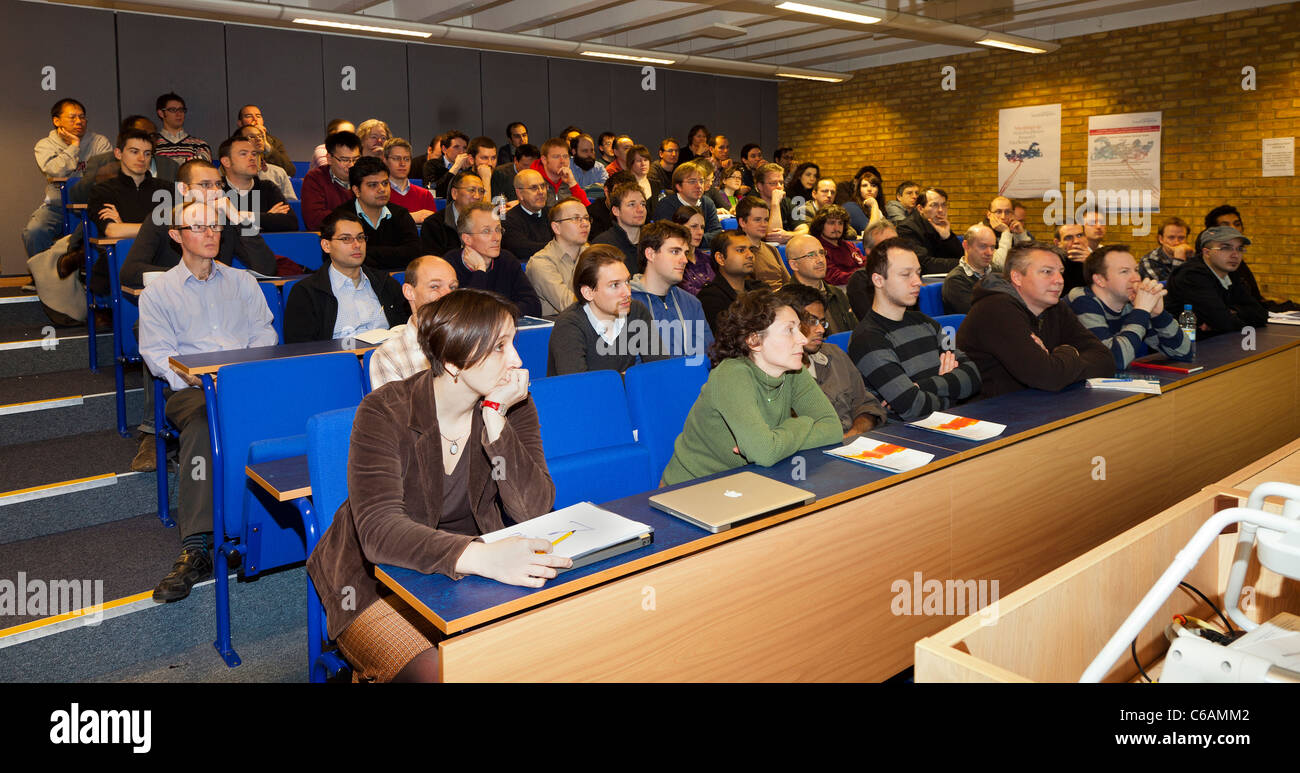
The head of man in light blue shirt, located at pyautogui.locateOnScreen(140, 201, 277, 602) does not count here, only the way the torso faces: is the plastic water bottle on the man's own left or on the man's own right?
on the man's own left

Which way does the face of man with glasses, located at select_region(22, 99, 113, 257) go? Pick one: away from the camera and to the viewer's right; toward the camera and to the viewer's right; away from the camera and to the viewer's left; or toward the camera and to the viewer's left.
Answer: toward the camera and to the viewer's right

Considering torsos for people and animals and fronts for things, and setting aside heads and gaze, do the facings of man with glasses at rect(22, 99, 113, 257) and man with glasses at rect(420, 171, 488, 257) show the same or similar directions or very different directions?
same or similar directions

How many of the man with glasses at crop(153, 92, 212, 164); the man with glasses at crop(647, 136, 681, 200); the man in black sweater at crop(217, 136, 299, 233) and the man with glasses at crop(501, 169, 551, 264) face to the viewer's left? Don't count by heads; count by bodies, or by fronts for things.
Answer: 0

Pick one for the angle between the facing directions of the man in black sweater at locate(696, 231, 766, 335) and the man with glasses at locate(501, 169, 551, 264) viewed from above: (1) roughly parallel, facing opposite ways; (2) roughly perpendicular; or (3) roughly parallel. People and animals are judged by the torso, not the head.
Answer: roughly parallel

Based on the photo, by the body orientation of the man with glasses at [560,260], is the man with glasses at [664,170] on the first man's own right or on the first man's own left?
on the first man's own left

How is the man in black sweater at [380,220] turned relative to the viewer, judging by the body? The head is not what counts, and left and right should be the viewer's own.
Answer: facing the viewer and to the right of the viewer

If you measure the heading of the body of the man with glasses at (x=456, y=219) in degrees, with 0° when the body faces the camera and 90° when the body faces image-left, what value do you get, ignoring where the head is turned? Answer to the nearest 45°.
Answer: approximately 315°

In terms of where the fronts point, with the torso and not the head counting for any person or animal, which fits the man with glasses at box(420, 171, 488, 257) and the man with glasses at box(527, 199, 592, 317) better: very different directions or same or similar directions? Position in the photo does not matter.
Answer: same or similar directions

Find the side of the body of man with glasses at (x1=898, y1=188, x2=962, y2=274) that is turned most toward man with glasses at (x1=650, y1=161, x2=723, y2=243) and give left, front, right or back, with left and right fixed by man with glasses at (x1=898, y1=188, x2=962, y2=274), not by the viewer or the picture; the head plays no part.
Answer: right

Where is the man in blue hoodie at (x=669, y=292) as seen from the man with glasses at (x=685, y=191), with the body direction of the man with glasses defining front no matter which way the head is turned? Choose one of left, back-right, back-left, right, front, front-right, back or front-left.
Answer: front-right

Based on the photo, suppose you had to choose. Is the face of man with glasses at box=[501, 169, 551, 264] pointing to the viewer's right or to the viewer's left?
to the viewer's right

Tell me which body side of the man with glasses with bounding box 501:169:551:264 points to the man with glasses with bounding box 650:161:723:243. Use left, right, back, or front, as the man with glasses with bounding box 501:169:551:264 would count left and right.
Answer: left

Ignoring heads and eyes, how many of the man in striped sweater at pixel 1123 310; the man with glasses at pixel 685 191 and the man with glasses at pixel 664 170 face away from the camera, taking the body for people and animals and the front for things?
0

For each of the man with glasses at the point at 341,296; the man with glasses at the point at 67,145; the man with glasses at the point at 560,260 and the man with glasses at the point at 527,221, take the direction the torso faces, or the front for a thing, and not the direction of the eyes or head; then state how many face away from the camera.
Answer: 0

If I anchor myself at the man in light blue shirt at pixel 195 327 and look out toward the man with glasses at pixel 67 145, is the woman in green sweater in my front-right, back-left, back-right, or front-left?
back-right

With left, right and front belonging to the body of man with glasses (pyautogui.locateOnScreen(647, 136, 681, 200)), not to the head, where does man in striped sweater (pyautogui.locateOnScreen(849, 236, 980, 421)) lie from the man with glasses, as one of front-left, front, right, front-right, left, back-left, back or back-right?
front-right

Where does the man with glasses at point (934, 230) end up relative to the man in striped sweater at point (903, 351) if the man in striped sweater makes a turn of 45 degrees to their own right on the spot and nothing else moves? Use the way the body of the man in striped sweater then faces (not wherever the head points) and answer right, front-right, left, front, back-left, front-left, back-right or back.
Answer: back

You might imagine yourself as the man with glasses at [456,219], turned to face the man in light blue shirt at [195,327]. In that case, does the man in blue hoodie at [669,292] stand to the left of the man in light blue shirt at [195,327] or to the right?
left
